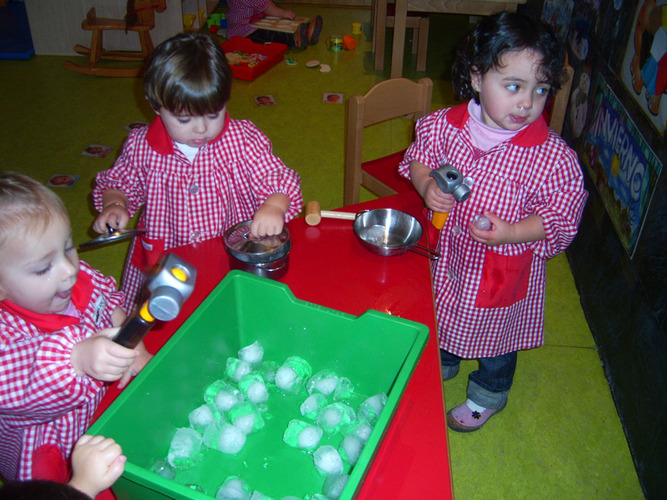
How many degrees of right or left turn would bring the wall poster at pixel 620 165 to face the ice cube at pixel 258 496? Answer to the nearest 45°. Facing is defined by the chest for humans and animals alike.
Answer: approximately 45° to its left

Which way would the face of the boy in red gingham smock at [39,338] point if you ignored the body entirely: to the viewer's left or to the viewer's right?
to the viewer's right

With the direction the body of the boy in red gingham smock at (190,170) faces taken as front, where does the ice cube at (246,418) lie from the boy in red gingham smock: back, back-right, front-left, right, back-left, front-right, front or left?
front

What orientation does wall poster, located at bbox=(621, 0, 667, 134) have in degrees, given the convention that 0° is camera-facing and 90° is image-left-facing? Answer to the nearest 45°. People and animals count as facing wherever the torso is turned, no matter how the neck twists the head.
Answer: approximately 45°

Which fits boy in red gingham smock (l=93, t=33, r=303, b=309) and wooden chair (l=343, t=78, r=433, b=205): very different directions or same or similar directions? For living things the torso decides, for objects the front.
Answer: same or similar directions

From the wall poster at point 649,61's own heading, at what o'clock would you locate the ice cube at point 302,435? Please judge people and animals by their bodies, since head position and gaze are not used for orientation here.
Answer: The ice cube is roughly at 11 o'clock from the wall poster.

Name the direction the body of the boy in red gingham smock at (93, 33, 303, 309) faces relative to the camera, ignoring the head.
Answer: toward the camera

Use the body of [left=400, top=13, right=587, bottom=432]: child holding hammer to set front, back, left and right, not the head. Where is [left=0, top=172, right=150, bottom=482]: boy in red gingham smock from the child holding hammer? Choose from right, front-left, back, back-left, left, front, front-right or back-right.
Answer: front

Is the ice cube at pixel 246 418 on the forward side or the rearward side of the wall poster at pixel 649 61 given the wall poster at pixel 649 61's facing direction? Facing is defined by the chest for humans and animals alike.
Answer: on the forward side

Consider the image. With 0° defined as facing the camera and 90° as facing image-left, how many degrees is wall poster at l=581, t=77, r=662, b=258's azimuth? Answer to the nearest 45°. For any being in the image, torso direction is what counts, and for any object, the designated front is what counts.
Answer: approximately 45°

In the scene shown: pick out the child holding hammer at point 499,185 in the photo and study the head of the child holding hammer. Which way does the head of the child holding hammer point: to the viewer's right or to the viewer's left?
to the viewer's right

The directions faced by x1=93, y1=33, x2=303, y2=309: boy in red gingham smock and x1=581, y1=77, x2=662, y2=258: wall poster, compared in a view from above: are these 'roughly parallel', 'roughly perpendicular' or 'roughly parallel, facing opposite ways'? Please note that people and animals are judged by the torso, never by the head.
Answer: roughly perpendicular

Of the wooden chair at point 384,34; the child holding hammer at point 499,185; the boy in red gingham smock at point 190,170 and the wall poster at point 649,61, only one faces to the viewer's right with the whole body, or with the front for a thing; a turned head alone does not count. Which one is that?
the wooden chair

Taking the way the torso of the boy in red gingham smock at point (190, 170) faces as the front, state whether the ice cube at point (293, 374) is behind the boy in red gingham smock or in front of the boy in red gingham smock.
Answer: in front

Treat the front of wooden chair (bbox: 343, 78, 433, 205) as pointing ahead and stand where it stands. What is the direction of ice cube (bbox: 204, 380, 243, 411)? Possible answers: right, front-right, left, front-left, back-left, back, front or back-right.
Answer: front-right
